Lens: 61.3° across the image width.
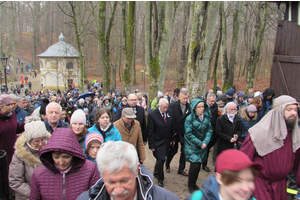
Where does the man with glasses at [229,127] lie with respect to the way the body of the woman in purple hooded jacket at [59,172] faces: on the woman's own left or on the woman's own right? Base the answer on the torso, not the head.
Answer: on the woman's own left

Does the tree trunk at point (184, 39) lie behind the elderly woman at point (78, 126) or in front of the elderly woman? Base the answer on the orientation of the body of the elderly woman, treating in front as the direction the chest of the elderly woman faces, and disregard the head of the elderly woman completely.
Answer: behind

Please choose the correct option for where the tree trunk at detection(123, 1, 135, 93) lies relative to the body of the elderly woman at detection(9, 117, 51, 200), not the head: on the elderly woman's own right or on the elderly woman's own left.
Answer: on the elderly woman's own left

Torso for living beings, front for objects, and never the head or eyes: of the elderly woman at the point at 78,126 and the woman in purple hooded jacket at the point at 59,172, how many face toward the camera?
2

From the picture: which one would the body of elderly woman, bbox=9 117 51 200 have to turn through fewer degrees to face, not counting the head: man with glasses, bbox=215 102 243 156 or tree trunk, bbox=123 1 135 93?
the man with glasses

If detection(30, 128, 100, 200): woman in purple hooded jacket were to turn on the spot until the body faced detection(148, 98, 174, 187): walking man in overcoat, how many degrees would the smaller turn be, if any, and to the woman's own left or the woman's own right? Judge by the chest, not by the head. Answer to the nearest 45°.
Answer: approximately 135° to the woman's own left

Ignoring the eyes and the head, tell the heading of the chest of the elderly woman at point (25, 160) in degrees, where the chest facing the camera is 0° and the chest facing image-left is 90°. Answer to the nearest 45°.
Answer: approximately 315°

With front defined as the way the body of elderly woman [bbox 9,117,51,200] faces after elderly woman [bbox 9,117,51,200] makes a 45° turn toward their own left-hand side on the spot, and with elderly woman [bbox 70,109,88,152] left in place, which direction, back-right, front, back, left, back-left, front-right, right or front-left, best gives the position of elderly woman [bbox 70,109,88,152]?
front-left
